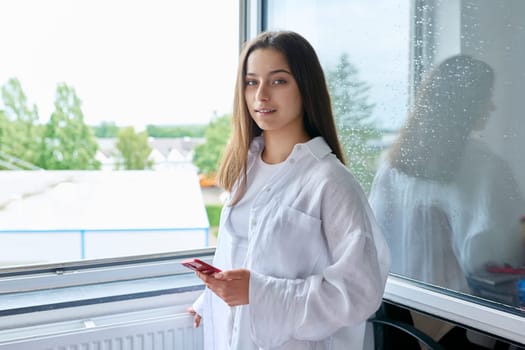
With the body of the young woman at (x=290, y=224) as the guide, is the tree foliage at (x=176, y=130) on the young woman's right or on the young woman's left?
on the young woman's right

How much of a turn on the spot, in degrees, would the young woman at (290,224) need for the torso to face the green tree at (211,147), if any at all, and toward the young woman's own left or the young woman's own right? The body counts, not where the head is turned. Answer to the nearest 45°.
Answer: approximately 135° to the young woman's own right

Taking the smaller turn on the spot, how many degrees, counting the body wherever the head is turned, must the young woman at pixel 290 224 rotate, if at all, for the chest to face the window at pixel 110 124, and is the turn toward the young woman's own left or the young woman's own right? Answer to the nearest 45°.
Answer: approximately 90° to the young woman's own right

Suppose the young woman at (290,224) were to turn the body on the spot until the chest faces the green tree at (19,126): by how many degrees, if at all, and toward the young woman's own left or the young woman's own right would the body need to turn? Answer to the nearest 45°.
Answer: approximately 90° to the young woman's own right

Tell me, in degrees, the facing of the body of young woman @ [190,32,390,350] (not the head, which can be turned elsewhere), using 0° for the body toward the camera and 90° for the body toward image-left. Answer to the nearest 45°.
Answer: approximately 45°

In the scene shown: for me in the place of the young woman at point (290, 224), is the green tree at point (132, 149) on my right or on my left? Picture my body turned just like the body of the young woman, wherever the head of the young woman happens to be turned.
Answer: on my right

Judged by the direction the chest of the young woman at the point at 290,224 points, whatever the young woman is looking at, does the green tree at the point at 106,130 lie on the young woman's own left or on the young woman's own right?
on the young woman's own right
